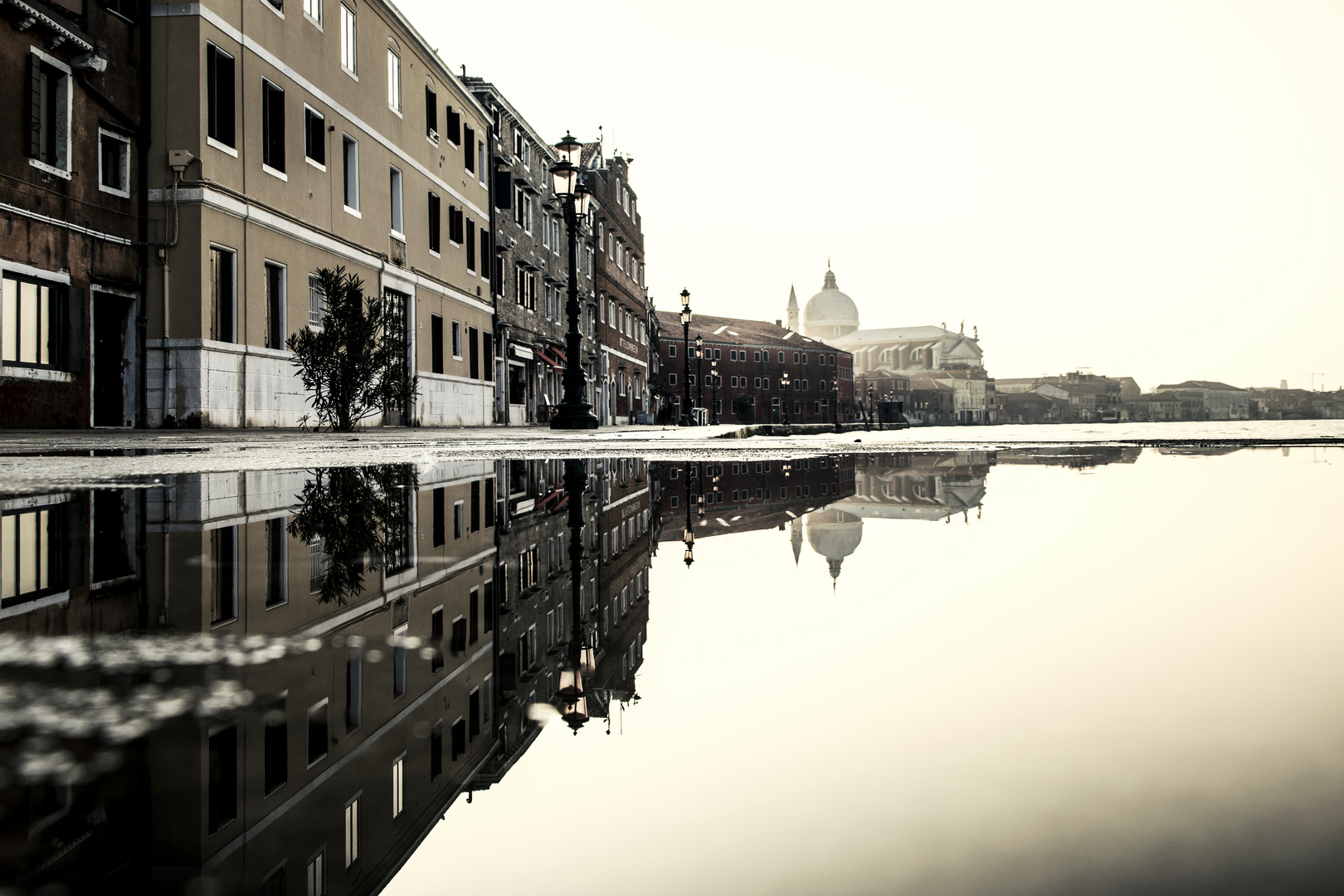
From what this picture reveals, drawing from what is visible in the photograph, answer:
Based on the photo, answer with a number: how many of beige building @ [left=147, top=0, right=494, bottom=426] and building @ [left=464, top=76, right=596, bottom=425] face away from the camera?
0

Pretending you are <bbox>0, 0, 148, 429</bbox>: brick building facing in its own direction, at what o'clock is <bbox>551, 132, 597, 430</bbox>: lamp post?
The lamp post is roughly at 10 o'clock from the brick building.

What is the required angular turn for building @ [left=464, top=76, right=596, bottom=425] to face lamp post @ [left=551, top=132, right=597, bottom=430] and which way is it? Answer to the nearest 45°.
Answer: approximately 45° to its right

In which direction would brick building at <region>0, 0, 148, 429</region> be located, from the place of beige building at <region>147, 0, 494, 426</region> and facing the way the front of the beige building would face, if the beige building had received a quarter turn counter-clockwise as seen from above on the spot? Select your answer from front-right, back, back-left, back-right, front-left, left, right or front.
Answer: back

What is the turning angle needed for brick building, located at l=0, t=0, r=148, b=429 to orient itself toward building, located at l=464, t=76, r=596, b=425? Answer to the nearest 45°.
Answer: approximately 90° to its left

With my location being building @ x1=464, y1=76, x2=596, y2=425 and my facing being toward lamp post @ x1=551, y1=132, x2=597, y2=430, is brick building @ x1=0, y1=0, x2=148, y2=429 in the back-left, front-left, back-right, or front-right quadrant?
front-right

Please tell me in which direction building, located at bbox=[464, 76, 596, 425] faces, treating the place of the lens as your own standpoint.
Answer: facing the viewer and to the right of the viewer

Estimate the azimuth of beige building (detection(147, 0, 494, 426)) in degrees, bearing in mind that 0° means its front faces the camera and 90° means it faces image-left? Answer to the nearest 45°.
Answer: approximately 315°

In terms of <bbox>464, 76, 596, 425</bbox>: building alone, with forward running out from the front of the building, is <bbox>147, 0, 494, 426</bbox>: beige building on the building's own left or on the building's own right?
on the building's own right
